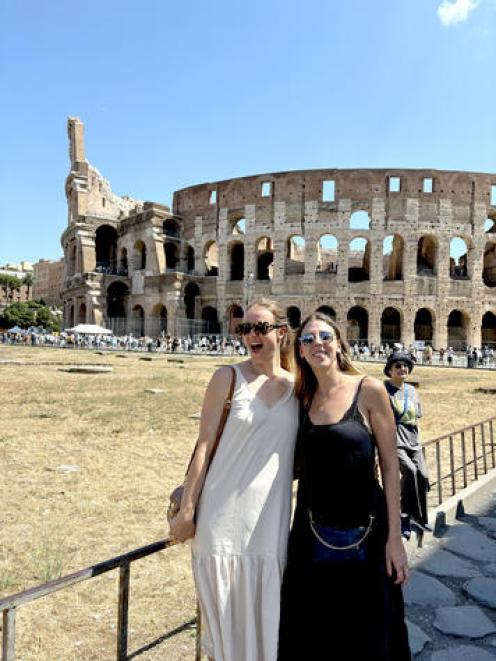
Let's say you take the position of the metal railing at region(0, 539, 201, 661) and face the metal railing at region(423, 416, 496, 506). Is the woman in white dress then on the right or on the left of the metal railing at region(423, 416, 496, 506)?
right

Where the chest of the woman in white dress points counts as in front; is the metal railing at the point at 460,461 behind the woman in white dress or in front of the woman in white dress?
behind

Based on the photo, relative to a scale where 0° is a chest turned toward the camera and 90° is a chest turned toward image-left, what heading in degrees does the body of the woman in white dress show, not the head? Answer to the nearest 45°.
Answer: approximately 0°

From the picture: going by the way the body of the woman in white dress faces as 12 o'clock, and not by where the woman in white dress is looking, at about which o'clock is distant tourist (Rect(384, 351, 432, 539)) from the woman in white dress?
The distant tourist is roughly at 7 o'clock from the woman in white dress.

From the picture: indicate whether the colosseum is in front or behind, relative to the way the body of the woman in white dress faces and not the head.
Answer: behind
